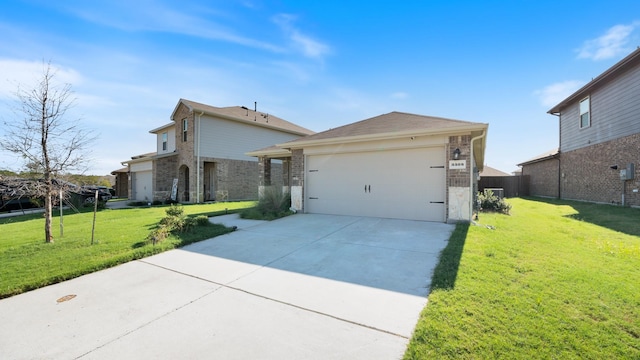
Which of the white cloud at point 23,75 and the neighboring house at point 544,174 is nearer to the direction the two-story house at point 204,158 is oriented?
the white cloud

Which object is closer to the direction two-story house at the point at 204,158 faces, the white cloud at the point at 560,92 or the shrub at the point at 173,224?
the shrub

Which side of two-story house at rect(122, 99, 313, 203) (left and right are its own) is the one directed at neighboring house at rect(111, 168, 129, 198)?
right

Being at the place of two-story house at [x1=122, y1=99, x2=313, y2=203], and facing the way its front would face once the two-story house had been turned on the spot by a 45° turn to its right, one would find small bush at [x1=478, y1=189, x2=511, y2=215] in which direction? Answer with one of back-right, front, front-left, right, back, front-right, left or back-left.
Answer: back-left

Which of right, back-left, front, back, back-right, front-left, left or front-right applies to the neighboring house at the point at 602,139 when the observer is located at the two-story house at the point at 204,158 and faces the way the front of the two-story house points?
left

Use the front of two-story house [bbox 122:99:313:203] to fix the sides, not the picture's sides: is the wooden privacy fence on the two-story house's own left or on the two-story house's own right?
on the two-story house's own left

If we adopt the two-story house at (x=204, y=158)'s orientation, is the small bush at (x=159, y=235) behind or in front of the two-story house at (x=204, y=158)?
in front

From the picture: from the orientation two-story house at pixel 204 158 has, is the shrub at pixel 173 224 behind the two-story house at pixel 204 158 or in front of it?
in front

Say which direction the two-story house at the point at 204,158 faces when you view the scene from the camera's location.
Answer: facing the viewer and to the left of the viewer
